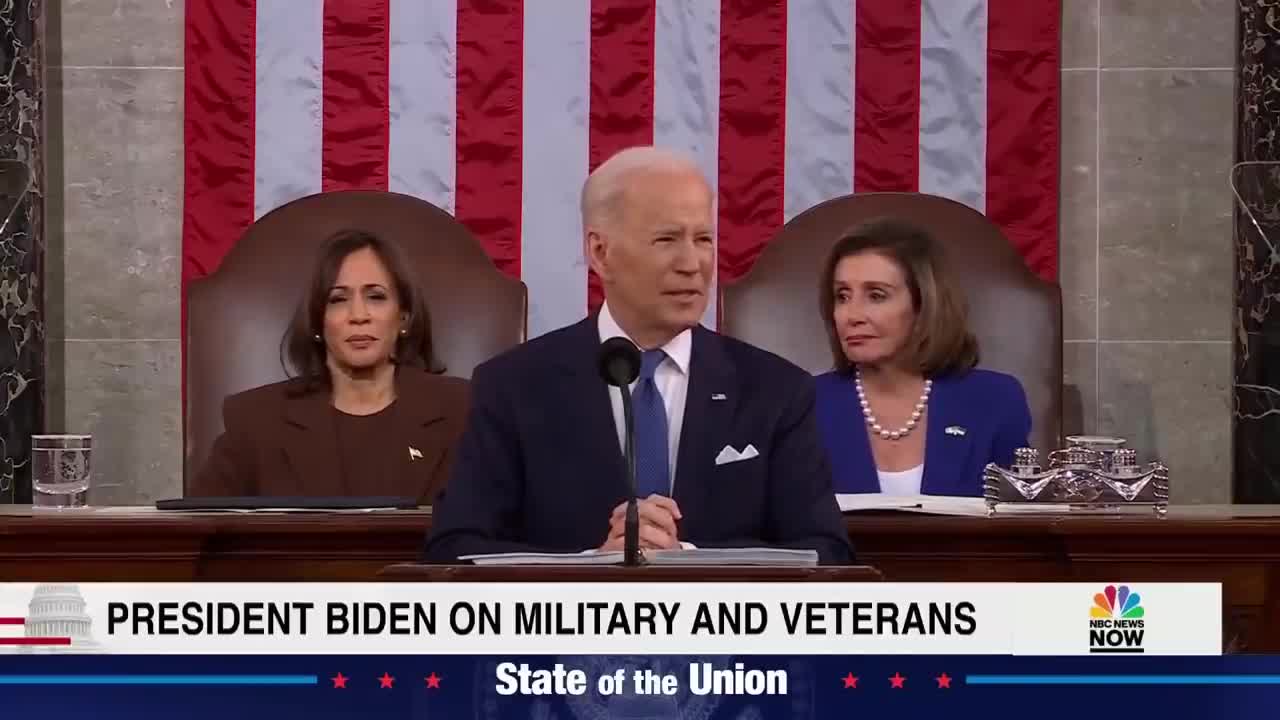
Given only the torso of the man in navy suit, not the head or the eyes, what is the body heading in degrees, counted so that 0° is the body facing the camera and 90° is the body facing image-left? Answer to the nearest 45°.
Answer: approximately 0°

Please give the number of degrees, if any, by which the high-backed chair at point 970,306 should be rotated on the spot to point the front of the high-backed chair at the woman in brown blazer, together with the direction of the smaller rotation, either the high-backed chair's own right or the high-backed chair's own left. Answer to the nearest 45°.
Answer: approximately 90° to the high-backed chair's own right

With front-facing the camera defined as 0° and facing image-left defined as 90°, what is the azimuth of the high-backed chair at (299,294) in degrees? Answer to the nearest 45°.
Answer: approximately 0°

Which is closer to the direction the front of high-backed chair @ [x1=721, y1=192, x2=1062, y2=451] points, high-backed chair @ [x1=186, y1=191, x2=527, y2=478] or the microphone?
the microphone
